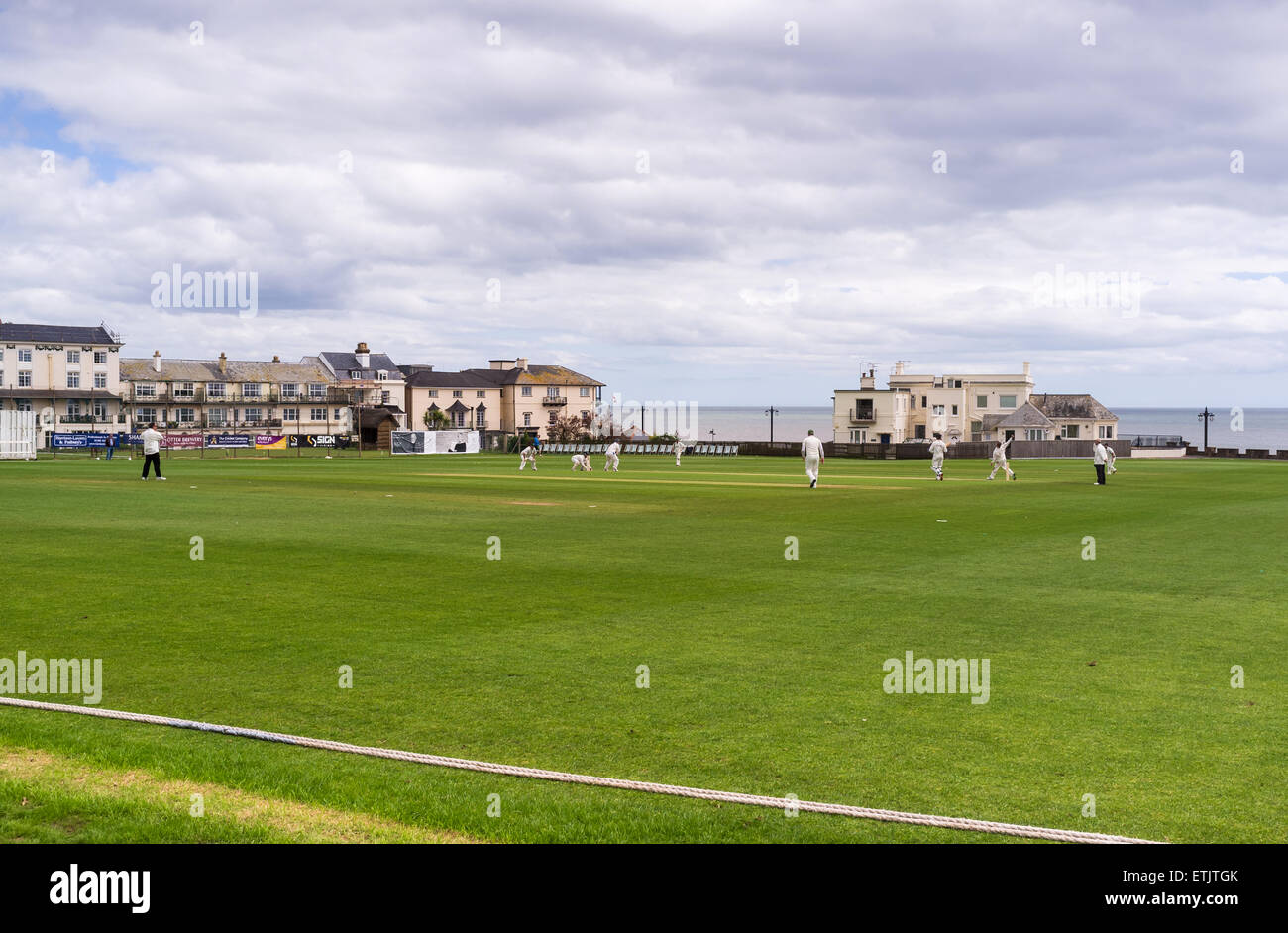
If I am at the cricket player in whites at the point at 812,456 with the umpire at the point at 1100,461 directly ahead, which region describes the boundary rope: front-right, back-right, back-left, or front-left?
back-right

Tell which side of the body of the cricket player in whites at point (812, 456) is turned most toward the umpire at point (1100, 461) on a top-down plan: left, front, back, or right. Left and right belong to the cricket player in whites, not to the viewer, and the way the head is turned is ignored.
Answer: right

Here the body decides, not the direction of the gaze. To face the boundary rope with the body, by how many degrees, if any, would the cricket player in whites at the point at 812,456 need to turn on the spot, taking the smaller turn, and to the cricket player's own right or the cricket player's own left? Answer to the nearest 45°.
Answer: approximately 180°

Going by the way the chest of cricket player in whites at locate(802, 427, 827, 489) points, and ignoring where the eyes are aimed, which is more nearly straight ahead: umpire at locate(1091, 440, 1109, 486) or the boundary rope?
the umpire

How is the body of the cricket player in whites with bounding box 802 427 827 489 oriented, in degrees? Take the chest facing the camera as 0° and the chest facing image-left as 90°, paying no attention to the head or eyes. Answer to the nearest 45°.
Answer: approximately 180°

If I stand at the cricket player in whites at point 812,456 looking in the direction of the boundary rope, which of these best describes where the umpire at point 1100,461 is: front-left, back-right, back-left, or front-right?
back-left
